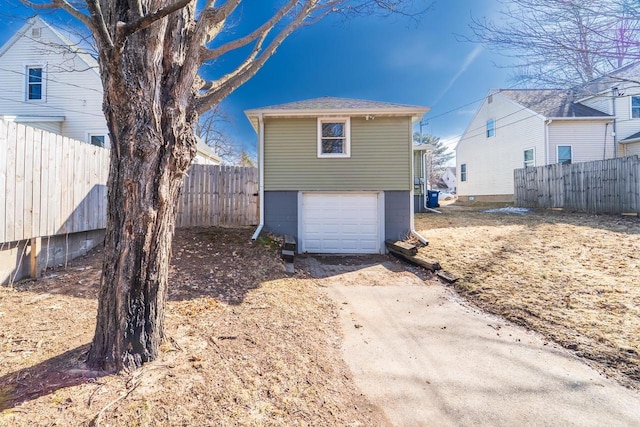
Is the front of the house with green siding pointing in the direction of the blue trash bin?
no

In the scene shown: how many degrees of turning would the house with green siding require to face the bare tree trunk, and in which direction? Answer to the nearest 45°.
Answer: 0° — it already faces it

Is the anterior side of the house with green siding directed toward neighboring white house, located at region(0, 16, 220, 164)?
no

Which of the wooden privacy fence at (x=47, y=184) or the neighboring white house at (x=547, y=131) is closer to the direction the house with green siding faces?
the wooden privacy fence

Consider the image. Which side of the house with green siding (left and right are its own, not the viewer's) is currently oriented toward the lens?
front

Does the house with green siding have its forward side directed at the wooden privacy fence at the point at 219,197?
no
